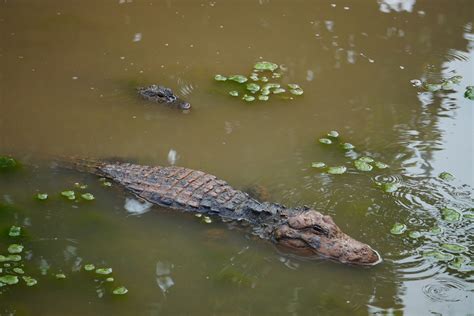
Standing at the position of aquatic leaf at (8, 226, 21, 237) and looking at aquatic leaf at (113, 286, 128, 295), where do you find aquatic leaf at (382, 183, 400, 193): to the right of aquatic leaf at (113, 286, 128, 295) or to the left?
left

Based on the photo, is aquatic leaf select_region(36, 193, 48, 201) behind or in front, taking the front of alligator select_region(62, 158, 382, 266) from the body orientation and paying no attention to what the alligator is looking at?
behind

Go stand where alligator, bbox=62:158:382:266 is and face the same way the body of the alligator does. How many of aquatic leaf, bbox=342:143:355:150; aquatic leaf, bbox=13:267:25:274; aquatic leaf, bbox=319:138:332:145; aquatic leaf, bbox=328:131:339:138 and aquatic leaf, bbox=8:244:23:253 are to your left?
3

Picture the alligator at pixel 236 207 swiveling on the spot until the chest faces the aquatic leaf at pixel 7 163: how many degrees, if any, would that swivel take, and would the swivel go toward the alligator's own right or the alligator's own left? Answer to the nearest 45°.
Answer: approximately 135° to the alligator's own right

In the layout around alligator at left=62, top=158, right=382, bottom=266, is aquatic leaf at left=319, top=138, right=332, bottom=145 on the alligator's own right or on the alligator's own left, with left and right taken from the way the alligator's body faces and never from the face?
on the alligator's own left

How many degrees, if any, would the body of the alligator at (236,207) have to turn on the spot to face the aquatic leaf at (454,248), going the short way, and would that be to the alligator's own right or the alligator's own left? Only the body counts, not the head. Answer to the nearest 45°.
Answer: approximately 45° to the alligator's own left

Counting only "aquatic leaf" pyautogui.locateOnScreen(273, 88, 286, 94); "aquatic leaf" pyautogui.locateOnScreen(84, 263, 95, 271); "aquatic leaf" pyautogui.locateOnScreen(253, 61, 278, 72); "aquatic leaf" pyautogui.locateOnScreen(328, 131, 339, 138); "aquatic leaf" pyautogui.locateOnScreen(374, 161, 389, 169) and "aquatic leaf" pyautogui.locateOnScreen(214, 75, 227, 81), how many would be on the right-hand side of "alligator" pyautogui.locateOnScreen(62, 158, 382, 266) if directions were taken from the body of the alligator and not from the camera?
1

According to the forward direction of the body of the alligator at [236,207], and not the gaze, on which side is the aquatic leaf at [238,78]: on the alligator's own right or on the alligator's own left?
on the alligator's own left

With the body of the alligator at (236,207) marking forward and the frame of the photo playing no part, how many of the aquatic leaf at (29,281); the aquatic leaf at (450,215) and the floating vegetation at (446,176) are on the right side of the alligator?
1

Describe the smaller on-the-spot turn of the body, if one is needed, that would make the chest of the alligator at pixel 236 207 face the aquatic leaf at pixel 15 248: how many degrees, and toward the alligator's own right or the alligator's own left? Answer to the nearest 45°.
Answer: approximately 135° to the alligator's own right

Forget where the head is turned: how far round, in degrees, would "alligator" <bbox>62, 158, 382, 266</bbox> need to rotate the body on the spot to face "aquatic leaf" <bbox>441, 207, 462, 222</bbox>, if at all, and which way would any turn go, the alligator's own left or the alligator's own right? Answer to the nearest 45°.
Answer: approximately 45° to the alligator's own left

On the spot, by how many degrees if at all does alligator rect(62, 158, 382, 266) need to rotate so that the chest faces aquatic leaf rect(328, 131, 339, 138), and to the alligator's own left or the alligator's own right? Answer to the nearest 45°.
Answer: approximately 90° to the alligator's own left

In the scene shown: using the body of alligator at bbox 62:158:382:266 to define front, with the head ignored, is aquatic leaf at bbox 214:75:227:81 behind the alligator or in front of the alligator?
behind

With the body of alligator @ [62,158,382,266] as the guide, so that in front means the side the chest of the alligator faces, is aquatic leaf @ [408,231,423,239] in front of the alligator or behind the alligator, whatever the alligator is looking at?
in front

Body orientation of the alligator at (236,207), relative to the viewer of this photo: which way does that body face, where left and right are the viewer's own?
facing the viewer and to the right of the viewer

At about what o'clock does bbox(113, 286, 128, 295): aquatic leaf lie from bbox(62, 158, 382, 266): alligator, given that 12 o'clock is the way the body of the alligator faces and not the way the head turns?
The aquatic leaf is roughly at 3 o'clock from the alligator.

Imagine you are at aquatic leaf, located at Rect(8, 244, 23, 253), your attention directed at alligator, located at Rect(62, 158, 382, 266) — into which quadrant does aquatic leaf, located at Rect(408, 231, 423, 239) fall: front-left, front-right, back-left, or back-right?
front-right
